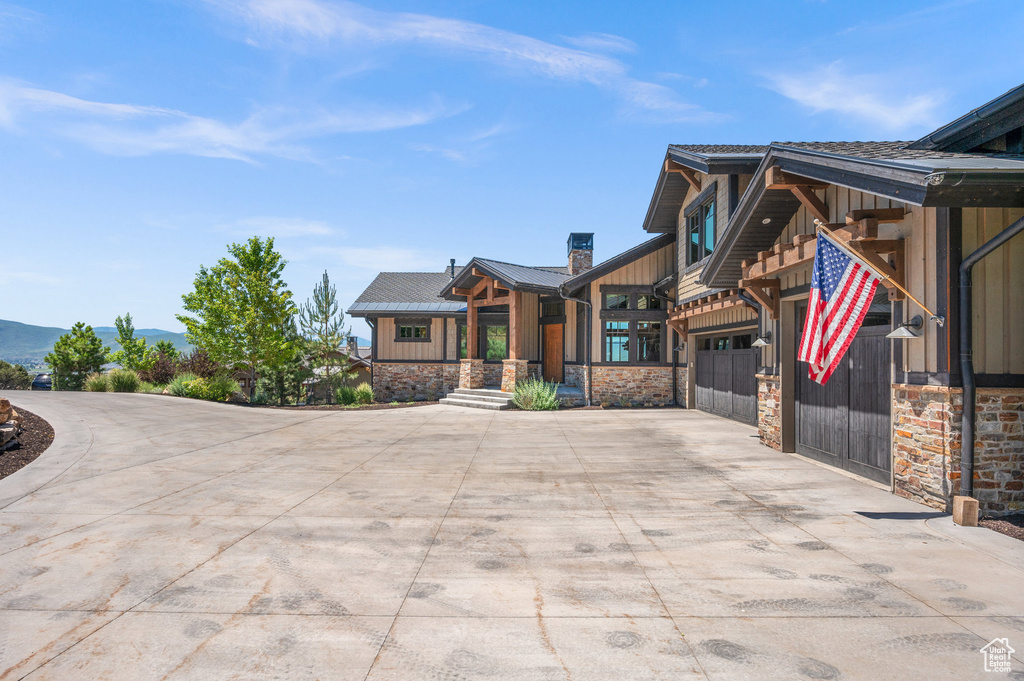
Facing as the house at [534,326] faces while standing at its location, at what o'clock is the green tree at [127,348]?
The green tree is roughly at 4 o'clock from the house.

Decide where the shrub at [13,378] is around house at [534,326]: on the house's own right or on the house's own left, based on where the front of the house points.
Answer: on the house's own right

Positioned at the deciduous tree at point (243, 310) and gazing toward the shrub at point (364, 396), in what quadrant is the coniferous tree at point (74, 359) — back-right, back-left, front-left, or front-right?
back-left

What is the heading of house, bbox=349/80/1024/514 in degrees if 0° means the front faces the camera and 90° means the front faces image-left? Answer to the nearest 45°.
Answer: approximately 45°

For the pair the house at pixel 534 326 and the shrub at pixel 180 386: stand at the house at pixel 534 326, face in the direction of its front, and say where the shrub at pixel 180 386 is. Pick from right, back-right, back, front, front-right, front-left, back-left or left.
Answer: right
